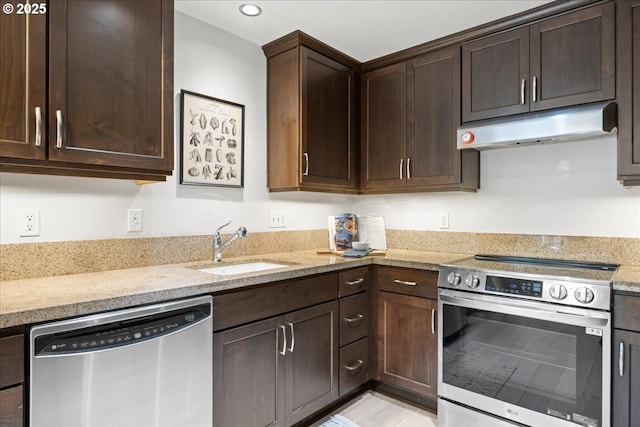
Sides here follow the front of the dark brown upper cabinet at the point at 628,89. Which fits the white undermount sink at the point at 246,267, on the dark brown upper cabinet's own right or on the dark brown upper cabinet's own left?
on the dark brown upper cabinet's own right

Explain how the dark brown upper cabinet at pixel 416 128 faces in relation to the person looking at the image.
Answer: facing the viewer and to the left of the viewer

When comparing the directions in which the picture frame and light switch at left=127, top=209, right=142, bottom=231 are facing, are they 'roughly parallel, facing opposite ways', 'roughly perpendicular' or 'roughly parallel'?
roughly parallel

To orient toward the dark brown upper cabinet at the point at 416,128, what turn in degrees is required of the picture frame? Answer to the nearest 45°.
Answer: approximately 45° to its left

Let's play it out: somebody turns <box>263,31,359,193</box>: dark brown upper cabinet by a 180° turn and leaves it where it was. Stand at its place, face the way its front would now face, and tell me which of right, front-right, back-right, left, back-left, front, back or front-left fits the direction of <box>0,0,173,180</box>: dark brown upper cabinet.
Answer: left

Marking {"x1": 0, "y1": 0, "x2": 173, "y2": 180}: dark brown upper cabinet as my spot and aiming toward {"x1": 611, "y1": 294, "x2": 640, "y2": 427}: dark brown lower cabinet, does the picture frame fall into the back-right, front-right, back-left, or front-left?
front-left

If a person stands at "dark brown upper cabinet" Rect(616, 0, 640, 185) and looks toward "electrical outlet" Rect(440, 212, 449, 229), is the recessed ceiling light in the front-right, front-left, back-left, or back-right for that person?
front-left

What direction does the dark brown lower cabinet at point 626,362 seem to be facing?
toward the camera

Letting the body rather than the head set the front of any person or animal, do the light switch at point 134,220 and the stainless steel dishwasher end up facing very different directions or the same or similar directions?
same or similar directions

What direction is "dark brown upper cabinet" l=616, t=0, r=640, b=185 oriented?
toward the camera
